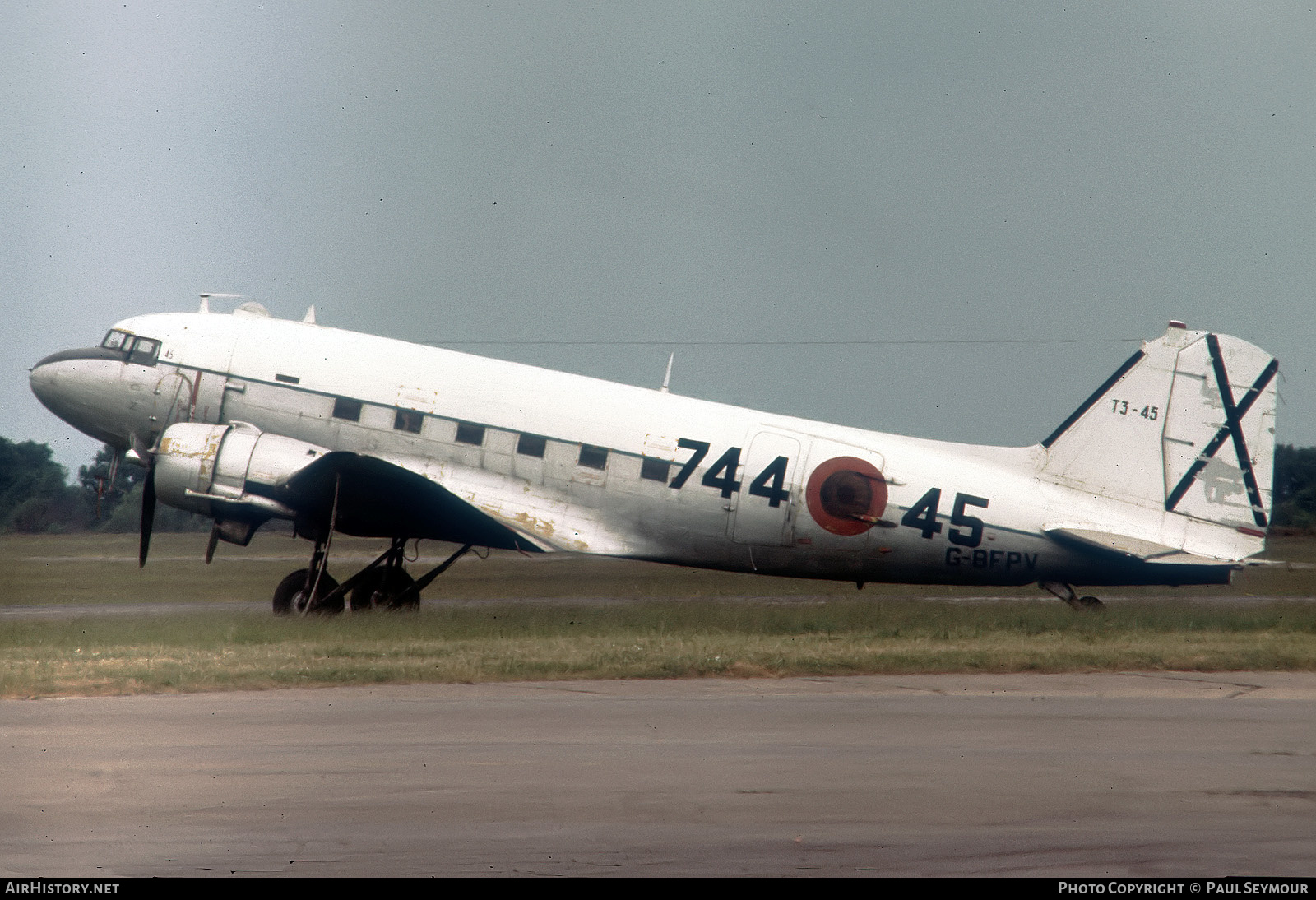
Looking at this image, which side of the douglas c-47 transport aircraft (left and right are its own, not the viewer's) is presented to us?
left
